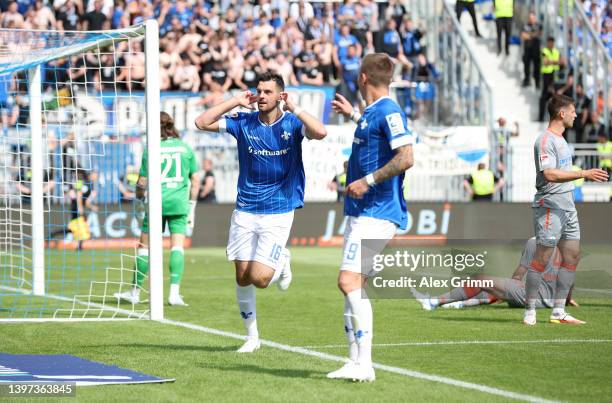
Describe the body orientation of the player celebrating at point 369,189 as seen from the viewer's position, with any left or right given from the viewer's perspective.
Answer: facing to the left of the viewer

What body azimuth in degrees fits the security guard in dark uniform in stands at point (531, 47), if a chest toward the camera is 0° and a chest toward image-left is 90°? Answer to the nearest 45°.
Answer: approximately 0°

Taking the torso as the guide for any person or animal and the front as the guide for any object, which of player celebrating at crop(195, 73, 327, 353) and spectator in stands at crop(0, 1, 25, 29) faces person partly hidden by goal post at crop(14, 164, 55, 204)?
spectator in stands at crop(0, 1, 25, 29)

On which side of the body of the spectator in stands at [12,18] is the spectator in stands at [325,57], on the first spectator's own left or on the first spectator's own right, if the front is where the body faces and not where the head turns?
on the first spectator's own left

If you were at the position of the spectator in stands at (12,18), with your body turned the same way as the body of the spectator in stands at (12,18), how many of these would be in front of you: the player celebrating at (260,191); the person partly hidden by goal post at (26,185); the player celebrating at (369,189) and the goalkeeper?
4

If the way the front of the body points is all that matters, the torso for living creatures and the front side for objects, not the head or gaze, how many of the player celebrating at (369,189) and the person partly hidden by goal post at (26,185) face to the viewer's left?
1

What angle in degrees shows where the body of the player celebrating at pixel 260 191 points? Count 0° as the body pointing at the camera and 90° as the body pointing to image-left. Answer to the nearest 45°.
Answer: approximately 0°

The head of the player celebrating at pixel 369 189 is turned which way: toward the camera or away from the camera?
away from the camera

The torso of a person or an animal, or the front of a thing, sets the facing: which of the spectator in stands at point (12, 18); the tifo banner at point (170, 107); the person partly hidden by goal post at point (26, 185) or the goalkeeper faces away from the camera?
the goalkeeper

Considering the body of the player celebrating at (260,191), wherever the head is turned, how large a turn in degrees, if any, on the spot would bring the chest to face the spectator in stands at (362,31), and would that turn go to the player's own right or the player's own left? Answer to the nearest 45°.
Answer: approximately 180°

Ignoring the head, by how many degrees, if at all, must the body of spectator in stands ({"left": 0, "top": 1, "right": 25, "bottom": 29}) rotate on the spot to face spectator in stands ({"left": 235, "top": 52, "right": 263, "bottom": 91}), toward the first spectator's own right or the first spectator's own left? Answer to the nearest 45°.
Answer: approximately 90° to the first spectator's own left

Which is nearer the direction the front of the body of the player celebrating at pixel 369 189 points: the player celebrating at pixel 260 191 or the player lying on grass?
the player celebrating
